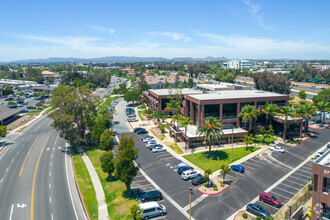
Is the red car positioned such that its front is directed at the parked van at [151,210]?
no

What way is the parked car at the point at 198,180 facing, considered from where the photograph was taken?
facing away from the viewer and to the right of the viewer

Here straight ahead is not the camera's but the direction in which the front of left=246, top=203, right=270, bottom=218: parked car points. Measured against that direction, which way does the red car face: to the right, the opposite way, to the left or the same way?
the same way

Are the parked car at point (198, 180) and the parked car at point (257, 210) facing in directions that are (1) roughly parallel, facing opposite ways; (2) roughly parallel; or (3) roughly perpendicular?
roughly perpendicular

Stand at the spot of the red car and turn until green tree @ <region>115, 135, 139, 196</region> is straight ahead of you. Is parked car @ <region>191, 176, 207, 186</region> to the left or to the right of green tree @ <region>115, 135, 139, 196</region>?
right

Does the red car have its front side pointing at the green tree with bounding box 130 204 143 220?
no

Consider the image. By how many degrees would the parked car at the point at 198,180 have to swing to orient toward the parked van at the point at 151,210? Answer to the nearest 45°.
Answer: approximately 180°
